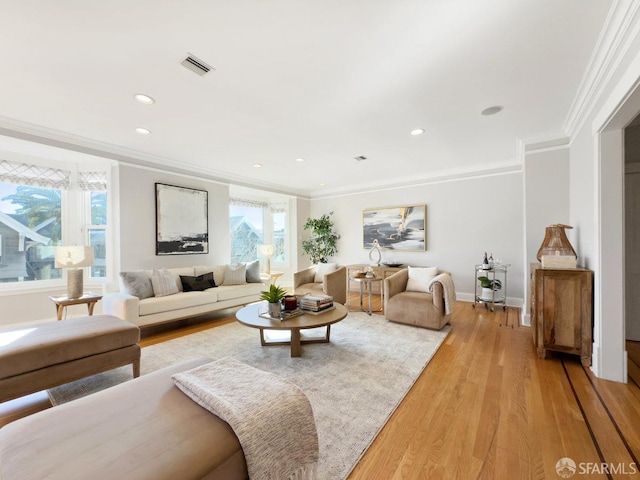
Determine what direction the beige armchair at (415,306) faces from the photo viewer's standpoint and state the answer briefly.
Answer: facing the viewer and to the left of the viewer

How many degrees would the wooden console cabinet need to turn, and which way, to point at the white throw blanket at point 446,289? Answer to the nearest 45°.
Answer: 0° — it already faces it

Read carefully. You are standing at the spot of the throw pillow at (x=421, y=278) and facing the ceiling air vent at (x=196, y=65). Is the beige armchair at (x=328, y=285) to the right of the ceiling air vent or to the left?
right

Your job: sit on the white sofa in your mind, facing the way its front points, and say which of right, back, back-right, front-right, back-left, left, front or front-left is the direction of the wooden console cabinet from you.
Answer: front

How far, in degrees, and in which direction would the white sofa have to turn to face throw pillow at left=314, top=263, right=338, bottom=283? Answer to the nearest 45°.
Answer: approximately 45° to its left

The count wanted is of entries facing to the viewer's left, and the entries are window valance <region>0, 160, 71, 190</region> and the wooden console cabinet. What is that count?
1

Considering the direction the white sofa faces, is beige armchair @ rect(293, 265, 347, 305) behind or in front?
in front

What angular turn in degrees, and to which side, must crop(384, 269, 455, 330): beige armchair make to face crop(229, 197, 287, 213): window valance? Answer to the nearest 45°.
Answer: approximately 90° to its right

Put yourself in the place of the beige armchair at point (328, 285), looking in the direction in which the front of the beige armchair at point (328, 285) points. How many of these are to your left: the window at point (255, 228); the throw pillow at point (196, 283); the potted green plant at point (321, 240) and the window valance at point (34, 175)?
0

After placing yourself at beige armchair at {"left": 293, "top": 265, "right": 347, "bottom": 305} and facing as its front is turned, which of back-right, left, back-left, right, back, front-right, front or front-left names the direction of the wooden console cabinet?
left

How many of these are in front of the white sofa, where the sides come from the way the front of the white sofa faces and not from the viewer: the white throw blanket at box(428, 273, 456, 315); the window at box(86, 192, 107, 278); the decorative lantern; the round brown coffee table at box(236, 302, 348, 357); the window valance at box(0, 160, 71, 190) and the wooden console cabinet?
4

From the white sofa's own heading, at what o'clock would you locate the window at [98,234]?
The window is roughly at 4 o'clock from the white sofa.

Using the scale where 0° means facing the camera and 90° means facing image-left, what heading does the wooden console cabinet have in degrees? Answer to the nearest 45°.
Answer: approximately 90°

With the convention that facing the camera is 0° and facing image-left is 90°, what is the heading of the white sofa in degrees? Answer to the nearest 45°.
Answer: approximately 315°

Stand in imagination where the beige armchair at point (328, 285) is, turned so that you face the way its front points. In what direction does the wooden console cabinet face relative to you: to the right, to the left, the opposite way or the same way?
to the right

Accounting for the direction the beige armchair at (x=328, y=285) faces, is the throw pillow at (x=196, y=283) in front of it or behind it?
in front

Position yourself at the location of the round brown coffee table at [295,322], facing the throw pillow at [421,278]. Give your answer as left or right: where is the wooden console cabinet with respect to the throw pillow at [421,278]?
right

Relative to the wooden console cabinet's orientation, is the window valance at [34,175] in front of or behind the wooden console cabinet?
in front

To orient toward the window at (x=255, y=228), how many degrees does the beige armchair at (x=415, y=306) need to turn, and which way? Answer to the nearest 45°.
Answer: approximately 90° to its right
